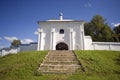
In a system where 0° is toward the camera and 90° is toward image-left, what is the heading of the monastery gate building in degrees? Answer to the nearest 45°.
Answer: approximately 0°

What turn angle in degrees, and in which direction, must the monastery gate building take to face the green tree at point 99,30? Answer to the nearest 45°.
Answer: approximately 135° to its left
